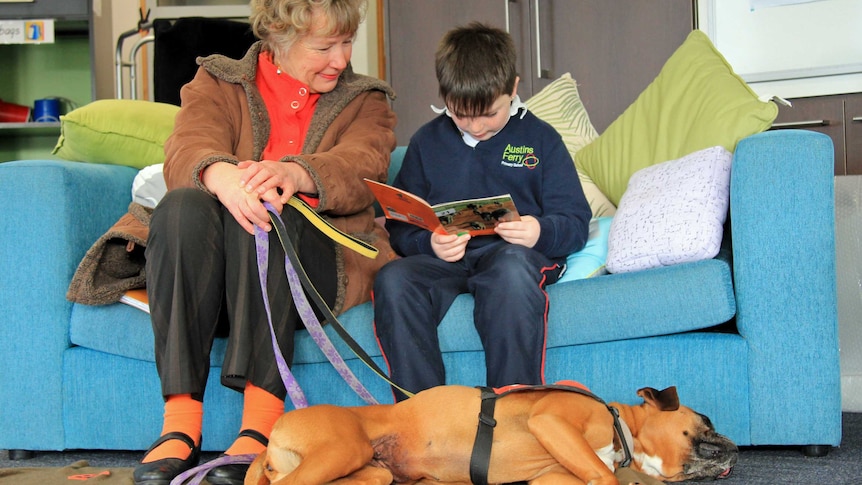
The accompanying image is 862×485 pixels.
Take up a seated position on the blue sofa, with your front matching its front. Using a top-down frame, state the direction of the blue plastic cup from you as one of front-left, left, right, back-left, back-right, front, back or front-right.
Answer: back-right

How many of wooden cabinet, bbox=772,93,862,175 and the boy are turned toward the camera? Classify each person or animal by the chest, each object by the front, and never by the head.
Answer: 2

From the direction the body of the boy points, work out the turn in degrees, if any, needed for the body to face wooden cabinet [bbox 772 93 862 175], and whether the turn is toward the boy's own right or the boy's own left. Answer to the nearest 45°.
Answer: approximately 135° to the boy's own left

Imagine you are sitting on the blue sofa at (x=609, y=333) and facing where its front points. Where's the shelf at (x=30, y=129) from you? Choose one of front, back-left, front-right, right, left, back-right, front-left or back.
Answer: back-right

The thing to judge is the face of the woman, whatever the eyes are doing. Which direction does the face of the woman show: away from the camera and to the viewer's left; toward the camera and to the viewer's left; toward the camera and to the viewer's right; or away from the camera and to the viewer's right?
toward the camera and to the viewer's right

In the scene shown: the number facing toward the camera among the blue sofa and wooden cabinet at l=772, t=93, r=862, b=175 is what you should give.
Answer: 2

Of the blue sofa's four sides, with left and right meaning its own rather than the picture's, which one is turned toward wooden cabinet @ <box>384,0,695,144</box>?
back

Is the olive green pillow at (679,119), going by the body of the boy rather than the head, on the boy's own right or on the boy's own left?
on the boy's own left

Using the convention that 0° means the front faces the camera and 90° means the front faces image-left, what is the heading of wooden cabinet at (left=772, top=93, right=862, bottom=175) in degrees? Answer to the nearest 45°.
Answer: approximately 0°

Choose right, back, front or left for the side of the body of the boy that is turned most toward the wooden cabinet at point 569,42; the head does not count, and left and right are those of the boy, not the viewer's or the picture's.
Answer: back

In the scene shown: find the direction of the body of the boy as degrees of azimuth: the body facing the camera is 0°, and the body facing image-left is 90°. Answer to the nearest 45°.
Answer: approximately 0°
